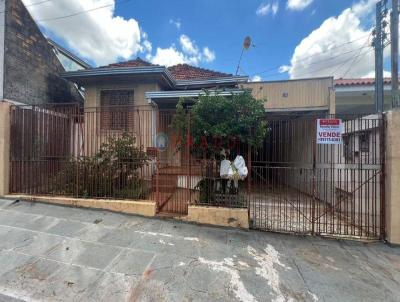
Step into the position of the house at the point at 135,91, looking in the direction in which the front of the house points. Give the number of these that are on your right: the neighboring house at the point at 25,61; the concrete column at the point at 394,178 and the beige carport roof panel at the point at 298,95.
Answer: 1

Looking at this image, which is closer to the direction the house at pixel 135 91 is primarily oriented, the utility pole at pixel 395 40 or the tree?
the tree

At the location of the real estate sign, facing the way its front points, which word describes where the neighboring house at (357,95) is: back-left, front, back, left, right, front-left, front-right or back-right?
back

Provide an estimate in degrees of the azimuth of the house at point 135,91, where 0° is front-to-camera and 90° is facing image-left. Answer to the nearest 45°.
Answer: approximately 0°

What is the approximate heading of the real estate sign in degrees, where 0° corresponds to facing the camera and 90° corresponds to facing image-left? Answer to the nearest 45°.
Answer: approximately 0°

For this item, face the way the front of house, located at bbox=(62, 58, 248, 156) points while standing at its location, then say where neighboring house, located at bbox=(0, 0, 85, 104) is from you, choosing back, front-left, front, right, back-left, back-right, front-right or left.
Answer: right

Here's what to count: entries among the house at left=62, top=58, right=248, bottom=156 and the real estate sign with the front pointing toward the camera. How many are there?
2

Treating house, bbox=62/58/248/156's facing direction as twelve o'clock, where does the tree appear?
The tree is roughly at 11 o'clock from the house.

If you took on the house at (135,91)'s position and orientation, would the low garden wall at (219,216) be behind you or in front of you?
in front

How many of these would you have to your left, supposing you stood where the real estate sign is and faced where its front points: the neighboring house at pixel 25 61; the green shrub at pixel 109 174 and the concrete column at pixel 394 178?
1

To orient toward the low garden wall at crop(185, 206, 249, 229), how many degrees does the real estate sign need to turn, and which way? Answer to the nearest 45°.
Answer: approximately 45° to its right
